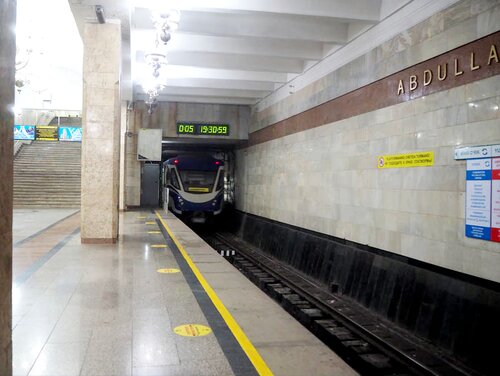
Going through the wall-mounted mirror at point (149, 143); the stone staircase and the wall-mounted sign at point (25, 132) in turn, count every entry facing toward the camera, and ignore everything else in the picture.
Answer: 3

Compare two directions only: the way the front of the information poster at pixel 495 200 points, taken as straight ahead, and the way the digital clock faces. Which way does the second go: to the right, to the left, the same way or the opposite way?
to the left

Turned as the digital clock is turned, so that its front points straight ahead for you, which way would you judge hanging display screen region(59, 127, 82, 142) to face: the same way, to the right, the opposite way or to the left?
the same way

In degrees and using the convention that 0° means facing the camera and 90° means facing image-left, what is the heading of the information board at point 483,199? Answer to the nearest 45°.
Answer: approximately 45°

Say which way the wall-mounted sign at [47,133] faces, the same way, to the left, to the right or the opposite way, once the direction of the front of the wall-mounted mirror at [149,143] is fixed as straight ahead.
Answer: the same way

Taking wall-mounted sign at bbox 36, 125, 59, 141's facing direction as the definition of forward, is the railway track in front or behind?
in front

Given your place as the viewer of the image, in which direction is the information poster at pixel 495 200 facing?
facing the viewer and to the left of the viewer

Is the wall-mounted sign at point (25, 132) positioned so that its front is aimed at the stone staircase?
yes

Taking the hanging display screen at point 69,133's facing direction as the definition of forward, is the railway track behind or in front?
in front

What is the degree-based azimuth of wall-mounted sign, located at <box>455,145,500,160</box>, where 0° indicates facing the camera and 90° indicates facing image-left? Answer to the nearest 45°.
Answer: approximately 45°

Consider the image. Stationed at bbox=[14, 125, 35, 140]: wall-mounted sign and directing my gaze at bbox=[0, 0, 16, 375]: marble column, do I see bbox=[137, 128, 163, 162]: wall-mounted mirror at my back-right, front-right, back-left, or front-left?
front-left

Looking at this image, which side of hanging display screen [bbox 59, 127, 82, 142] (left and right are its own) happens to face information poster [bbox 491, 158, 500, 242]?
front

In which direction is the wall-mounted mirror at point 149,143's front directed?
toward the camera

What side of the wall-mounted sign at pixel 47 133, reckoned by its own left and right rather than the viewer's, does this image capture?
front

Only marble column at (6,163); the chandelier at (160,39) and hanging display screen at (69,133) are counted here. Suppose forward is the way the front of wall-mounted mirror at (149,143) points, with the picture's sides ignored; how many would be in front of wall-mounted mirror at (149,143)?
2

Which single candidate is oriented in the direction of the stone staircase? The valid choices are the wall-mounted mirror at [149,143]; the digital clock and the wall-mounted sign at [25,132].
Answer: the wall-mounted sign at [25,132]

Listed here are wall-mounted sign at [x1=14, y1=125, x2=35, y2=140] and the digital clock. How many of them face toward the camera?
2

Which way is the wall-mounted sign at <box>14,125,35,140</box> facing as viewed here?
toward the camera
